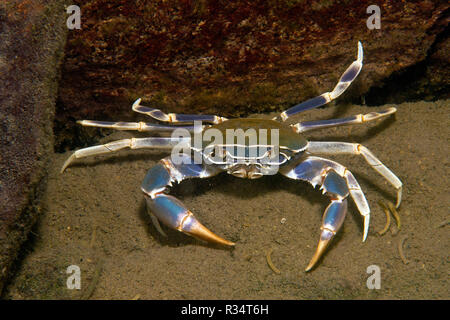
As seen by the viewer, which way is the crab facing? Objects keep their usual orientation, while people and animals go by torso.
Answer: toward the camera
